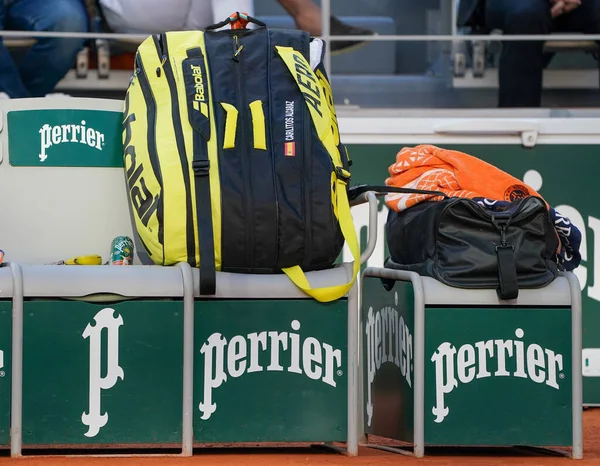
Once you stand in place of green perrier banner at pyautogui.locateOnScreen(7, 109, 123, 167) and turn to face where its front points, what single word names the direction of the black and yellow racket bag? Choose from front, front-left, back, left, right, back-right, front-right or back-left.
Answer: front-left

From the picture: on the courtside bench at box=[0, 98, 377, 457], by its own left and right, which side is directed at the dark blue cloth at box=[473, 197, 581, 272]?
left

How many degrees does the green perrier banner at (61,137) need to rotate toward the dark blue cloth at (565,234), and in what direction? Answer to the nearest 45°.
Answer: approximately 90° to its left

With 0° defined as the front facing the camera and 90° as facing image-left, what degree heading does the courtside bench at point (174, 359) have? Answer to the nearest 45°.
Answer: approximately 0°

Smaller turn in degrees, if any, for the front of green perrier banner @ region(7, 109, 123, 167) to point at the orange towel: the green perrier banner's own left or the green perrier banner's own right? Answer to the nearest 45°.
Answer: approximately 90° to the green perrier banner's own left

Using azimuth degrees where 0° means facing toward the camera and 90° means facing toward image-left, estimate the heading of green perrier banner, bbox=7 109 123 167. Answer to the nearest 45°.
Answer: approximately 0°
